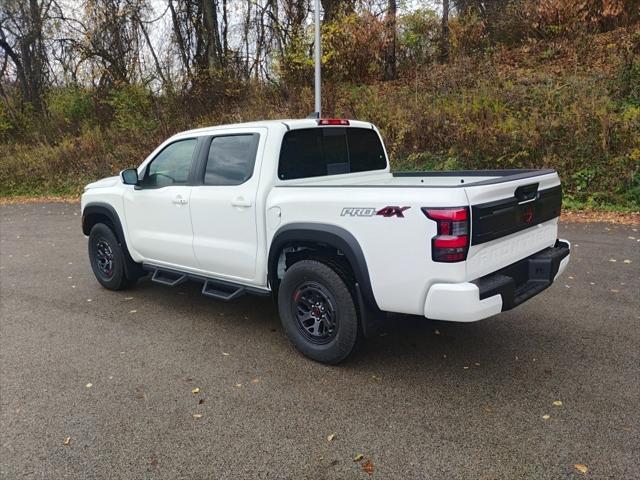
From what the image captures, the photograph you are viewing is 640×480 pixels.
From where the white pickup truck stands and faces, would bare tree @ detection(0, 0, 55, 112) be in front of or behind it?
in front

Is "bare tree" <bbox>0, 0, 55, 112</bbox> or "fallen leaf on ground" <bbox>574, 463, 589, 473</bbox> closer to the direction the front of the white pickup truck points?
the bare tree

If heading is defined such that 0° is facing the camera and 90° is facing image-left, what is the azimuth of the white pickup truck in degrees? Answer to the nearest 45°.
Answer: approximately 135°

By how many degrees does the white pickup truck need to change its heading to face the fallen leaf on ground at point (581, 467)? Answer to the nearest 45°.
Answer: approximately 180°
